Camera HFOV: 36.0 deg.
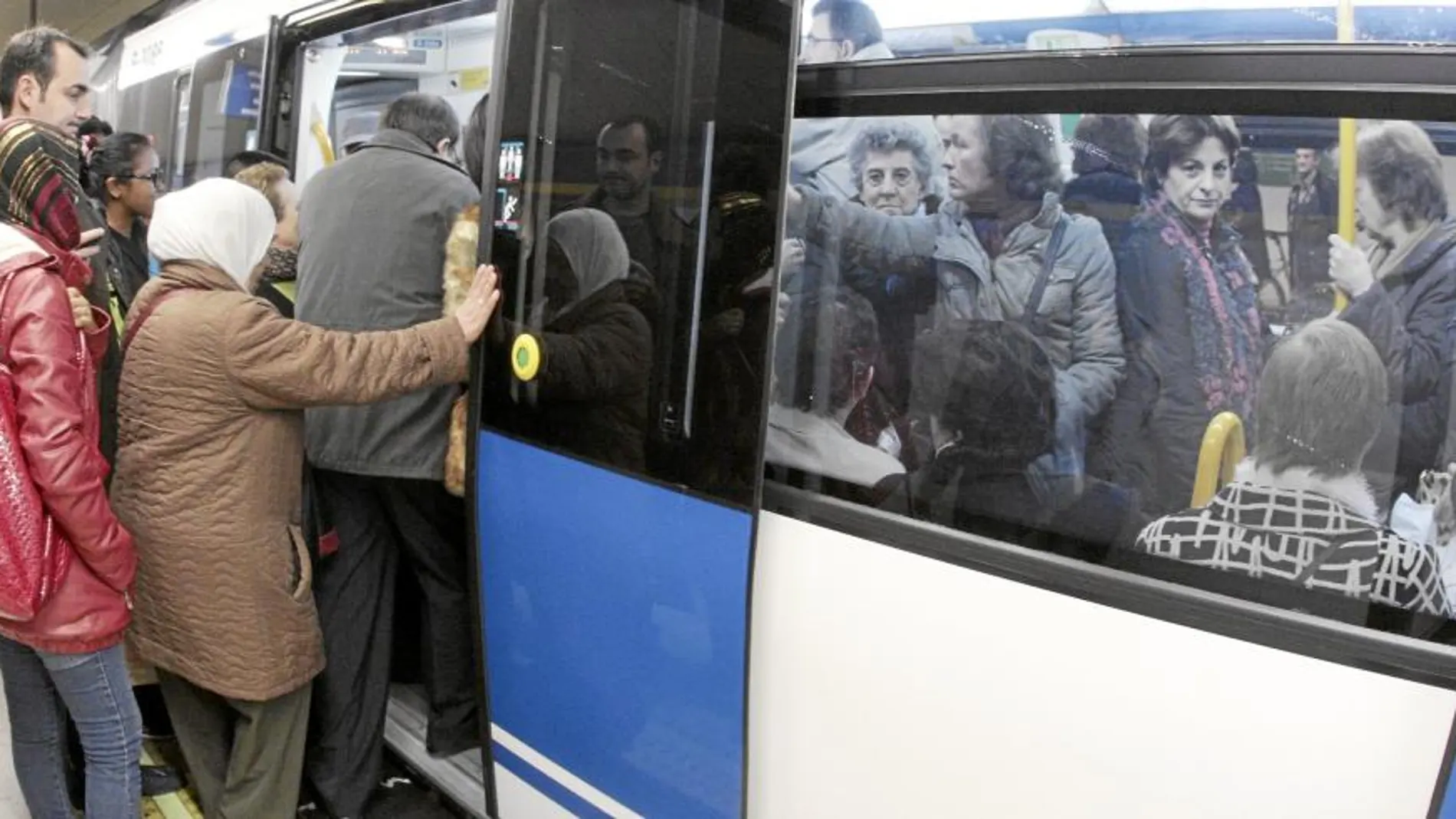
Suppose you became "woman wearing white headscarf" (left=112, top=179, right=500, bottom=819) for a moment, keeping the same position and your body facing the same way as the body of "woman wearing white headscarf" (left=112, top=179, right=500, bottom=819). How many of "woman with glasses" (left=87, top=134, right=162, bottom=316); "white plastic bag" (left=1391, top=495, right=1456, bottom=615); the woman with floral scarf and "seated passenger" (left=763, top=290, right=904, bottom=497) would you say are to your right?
3

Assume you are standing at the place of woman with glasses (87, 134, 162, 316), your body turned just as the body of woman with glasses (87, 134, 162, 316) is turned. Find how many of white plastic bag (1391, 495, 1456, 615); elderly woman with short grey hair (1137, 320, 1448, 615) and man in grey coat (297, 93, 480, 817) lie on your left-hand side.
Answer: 0

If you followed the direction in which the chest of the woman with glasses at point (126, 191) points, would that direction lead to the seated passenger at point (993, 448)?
no

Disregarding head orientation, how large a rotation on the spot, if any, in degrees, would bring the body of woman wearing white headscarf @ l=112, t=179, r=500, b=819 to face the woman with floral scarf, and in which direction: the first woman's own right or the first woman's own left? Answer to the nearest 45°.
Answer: approximately 90° to the first woman's own right

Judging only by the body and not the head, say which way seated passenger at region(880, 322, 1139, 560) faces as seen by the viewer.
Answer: away from the camera

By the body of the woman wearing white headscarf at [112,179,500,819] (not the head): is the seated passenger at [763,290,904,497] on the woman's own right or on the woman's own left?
on the woman's own right

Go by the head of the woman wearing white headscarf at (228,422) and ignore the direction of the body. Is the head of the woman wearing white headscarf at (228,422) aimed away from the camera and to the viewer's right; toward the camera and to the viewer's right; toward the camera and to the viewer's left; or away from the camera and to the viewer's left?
away from the camera and to the viewer's right

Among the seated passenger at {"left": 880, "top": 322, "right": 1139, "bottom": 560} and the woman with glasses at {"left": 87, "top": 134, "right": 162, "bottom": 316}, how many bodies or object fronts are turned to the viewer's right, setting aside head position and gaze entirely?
1

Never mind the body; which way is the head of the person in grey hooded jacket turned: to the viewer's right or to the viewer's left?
to the viewer's left

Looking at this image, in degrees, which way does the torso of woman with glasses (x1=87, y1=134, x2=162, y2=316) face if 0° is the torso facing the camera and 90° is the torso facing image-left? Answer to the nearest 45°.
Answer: approximately 270°

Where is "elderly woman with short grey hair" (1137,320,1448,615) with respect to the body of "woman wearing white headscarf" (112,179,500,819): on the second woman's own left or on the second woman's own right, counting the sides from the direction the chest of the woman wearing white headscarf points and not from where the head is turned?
on the second woman's own right

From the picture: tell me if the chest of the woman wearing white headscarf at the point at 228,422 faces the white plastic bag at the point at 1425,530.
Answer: no

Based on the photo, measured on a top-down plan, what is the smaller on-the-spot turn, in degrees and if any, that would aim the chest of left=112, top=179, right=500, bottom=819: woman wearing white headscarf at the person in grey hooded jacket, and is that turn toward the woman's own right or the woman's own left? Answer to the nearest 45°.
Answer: approximately 90° to the woman's own right

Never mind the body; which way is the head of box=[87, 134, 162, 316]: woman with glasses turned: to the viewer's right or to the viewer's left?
to the viewer's right

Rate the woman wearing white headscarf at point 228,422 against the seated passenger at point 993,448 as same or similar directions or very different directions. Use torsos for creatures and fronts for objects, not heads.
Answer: same or similar directions
